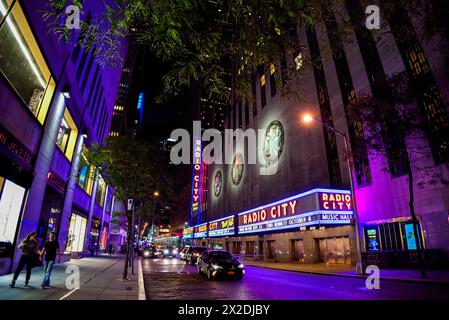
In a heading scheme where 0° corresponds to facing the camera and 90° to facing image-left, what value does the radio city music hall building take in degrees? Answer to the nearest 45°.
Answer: approximately 45°

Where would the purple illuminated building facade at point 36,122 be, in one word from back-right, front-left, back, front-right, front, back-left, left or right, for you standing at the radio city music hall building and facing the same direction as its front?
front

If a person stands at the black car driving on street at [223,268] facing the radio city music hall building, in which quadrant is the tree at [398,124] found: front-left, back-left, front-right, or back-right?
front-right

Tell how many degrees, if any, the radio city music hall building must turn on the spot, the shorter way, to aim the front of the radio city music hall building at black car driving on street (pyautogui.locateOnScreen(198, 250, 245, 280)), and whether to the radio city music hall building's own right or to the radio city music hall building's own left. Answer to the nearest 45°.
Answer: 0° — it already faces it

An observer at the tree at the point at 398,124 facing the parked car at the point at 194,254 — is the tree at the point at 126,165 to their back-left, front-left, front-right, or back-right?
front-left

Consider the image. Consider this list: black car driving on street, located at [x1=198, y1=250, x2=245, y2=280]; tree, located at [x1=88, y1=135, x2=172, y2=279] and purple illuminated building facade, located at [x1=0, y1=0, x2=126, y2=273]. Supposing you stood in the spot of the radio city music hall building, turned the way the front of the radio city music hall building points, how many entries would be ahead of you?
3

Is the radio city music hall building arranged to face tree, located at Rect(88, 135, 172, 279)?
yes

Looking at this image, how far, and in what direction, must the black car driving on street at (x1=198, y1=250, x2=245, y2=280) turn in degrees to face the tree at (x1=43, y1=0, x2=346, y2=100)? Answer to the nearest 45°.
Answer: approximately 45° to its right

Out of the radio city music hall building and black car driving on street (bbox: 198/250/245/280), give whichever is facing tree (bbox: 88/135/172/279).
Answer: the radio city music hall building

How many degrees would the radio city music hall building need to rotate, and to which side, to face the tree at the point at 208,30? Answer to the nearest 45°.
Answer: approximately 45° to its left

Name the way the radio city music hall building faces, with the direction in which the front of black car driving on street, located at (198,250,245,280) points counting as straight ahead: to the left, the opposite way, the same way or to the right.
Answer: to the right

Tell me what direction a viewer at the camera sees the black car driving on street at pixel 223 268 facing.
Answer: facing the viewer and to the right of the viewer
